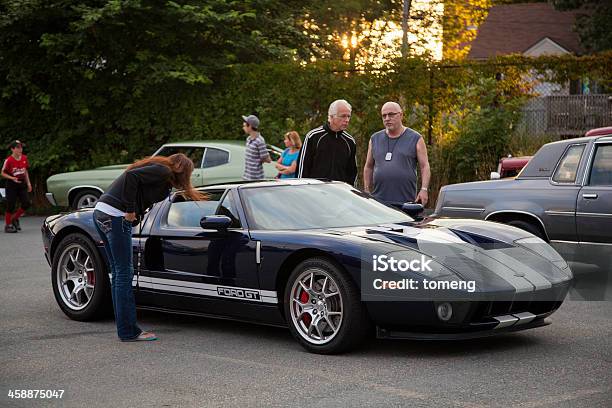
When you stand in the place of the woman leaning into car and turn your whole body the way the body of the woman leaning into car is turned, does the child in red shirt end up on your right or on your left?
on your left

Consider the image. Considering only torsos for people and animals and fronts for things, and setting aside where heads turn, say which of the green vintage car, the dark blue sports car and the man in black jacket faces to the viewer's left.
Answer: the green vintage car

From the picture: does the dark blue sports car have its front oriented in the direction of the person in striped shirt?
no

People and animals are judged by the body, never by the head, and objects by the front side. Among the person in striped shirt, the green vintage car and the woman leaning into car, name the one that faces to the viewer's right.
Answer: the woman leaning into car

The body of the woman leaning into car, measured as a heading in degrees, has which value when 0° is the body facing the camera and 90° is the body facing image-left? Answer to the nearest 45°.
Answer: approximately 270°

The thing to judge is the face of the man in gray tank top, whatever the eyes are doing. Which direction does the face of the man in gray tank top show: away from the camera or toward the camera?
toward the camera

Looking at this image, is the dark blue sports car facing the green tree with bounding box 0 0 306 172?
no

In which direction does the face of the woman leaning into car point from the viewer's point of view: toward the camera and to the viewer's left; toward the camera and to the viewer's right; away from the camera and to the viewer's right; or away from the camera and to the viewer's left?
away from the camera and to the viewer's right

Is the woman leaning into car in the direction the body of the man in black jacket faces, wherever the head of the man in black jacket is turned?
no

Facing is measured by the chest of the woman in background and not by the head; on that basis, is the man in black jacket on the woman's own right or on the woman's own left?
on the woman's own left
